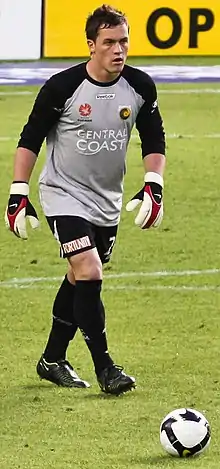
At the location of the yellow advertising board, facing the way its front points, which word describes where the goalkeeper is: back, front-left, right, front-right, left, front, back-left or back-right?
front

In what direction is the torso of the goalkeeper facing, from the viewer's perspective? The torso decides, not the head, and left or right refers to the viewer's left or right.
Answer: facing the viewer and to the right of the viewer

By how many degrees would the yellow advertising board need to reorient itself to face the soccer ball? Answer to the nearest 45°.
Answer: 0° — it already faces it

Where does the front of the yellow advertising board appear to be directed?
toward the camera

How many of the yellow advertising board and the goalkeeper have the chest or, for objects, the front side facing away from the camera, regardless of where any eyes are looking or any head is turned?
0

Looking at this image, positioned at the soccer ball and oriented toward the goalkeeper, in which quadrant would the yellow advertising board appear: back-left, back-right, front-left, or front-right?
front-right

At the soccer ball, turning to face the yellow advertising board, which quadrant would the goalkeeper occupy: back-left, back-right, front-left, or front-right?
front-left

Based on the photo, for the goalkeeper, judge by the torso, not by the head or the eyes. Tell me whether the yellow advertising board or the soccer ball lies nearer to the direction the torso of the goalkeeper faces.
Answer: the soccer ball

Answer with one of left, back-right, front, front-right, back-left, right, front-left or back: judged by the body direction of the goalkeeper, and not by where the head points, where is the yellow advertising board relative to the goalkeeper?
back-left

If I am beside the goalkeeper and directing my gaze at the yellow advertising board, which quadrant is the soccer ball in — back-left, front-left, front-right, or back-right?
back-right
